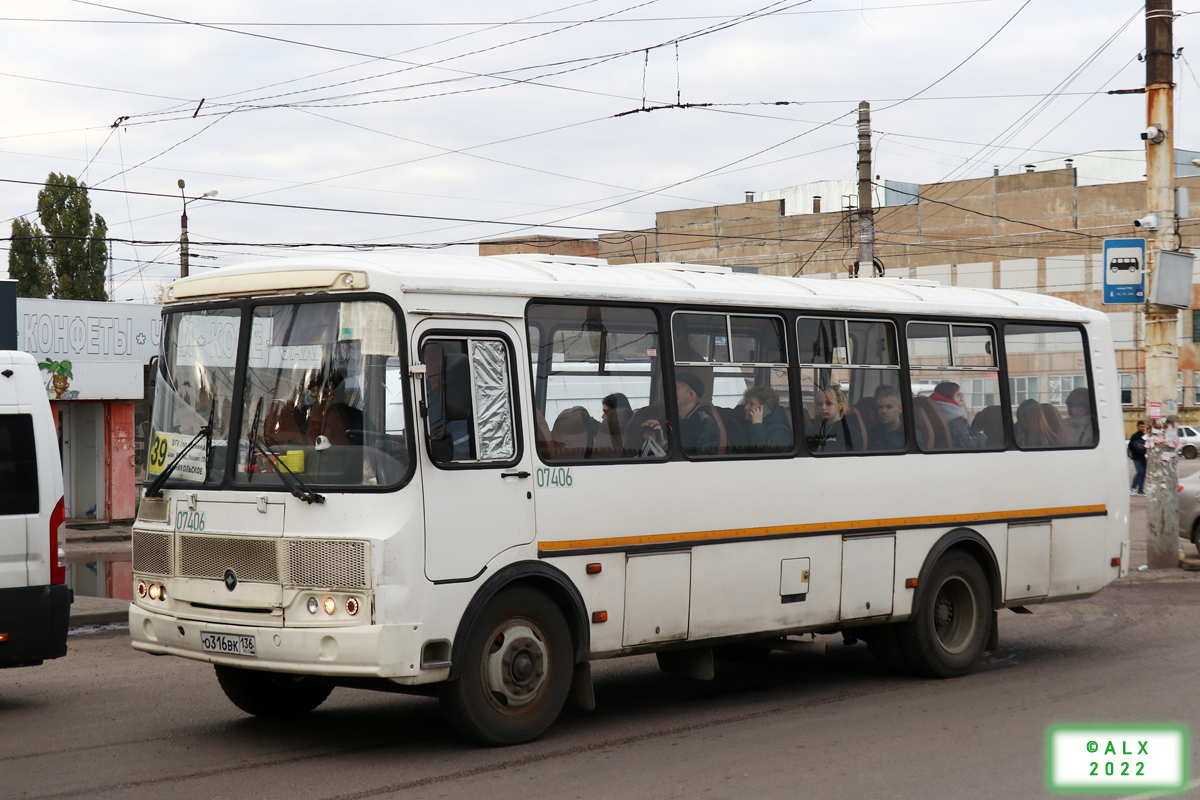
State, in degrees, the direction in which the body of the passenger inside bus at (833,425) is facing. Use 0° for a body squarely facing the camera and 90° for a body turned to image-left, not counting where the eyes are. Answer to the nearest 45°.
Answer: approximately 45°

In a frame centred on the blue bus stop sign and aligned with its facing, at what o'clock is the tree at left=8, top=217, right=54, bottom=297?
The tree is roughly at 4 o'clock from the blue bus stop sign.

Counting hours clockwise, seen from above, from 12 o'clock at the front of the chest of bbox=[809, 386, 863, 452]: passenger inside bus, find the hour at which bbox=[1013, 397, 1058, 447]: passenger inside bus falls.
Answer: bbox=[1013, 397, 1058, 447]: passenger inside bus is roughly at 6 o'clock from bbox=[809, 386, 863, 452]: passenger inside bus.

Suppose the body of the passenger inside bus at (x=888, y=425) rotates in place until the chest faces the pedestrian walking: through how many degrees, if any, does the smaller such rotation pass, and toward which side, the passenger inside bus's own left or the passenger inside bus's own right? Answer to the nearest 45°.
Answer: approximately 135° to the passenger inside bus's own right

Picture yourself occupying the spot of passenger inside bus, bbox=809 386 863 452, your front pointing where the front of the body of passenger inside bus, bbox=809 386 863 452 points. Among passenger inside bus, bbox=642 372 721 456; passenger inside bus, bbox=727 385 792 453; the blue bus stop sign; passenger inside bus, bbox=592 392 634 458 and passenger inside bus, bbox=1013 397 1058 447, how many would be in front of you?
3

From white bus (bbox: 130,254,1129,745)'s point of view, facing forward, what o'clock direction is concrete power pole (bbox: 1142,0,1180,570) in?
The concrete power pole is roughly at 6 o'clock from the white bus.

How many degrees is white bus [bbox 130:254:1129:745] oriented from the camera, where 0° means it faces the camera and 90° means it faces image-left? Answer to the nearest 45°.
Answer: approximately 45°

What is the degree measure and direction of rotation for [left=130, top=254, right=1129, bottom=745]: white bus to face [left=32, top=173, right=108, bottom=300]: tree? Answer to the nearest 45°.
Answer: approximately 90° to its right

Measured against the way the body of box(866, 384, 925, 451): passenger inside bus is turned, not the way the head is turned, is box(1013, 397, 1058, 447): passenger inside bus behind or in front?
behind

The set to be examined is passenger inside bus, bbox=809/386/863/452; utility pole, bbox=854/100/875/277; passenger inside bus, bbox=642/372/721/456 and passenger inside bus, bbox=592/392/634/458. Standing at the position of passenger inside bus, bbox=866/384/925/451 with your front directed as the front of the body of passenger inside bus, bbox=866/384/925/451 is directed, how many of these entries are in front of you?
3
